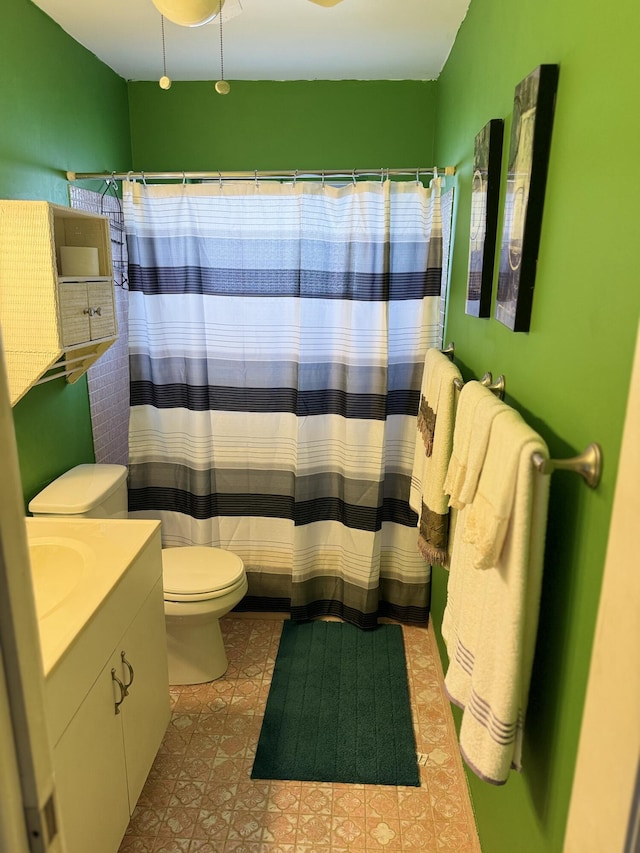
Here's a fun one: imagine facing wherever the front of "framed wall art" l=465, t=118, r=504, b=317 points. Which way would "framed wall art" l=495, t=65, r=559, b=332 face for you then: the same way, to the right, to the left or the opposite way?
the same way

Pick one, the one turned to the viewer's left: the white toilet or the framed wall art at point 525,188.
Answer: the framed wall art

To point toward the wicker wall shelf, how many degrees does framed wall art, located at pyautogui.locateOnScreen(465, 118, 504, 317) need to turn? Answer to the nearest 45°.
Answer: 0° — it already faces it

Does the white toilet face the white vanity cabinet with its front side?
no

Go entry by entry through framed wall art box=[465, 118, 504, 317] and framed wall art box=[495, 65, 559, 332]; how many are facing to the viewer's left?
2

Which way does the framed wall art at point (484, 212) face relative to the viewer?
to the viewer's left

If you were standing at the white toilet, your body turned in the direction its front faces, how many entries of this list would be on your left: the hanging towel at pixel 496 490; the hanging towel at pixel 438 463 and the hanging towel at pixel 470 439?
0

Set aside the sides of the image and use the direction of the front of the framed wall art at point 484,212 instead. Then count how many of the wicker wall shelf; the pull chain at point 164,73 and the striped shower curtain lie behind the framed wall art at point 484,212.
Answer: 0

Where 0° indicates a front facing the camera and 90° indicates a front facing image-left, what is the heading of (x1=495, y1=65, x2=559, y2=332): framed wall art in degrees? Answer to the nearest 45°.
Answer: approximately 90°

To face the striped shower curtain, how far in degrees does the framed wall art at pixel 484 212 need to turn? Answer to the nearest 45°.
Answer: approximately 45° to its right

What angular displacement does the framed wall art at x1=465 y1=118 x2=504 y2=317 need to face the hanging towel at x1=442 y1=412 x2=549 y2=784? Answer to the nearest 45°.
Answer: approximately 90° to its left

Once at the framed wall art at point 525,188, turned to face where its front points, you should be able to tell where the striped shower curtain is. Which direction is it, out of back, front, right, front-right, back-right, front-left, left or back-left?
front-right
